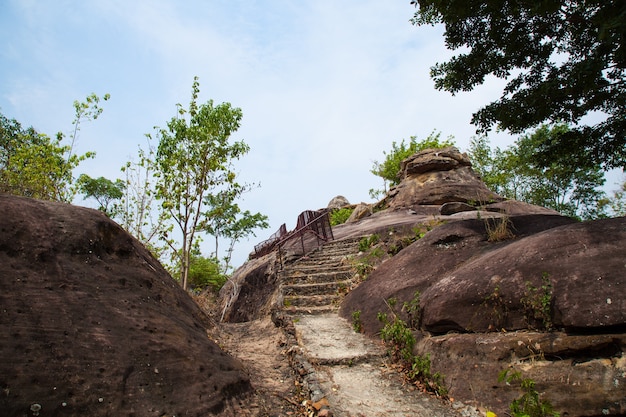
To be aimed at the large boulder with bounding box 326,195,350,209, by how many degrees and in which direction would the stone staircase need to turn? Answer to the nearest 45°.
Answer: approximately 180°

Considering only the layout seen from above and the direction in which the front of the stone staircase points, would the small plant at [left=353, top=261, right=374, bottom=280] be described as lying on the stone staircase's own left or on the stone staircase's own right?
on the stone staircase's own left

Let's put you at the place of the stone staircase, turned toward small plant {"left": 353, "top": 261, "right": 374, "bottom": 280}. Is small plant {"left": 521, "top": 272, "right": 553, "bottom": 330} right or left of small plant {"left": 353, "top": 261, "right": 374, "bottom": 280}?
right

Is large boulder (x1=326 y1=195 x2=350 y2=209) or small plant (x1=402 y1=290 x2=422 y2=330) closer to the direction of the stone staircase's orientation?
the small plant

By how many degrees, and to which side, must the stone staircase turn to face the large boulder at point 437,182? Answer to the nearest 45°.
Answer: approximately 135° to its left

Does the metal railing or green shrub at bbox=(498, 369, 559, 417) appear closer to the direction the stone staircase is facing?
the green shrub

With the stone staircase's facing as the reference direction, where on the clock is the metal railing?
The metal railing is roughly at 6 o'clock from the stone staircase.

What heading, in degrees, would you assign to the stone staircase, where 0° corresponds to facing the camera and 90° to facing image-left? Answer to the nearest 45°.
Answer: approximately 0°

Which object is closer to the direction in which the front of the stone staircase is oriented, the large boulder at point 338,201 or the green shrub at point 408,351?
the green shrub
